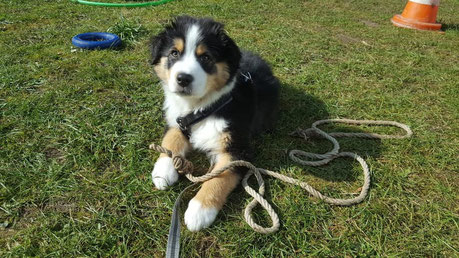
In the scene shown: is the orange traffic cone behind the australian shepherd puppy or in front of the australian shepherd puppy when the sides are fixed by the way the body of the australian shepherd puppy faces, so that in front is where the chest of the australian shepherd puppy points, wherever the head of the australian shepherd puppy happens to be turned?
behind

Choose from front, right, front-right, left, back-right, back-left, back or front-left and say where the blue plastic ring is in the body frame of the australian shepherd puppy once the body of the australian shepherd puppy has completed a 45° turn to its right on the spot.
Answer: front-right

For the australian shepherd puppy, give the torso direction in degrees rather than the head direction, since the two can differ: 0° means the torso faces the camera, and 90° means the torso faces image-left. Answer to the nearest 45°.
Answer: approximately 45°
